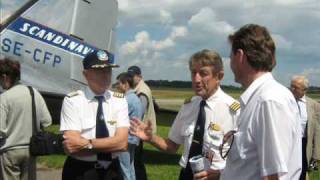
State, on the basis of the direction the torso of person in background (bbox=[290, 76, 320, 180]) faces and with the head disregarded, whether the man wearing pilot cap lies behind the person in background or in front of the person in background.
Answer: in front

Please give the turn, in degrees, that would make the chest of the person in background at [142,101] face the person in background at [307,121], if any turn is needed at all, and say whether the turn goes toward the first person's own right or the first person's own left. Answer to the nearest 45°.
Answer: approximately 180°

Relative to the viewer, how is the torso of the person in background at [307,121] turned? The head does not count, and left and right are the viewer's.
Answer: facing the viewer and to the left of the viewer

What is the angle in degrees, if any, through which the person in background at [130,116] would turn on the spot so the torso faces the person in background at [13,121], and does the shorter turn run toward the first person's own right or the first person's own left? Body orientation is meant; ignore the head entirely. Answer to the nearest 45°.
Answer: approximately 45° to the first person's own left

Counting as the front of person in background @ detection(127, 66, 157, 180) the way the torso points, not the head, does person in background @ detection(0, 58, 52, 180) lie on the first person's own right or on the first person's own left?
on the first person's own left

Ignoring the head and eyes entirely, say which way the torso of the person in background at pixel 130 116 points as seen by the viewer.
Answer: to the viewer's left

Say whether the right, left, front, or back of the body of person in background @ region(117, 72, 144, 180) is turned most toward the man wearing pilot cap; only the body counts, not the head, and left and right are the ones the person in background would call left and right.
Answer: left
